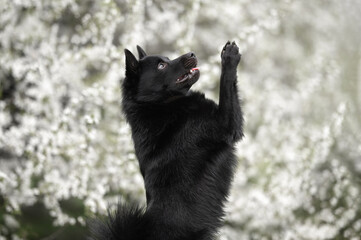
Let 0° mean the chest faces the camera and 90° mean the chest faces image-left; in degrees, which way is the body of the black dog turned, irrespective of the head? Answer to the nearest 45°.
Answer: approximately 270°
